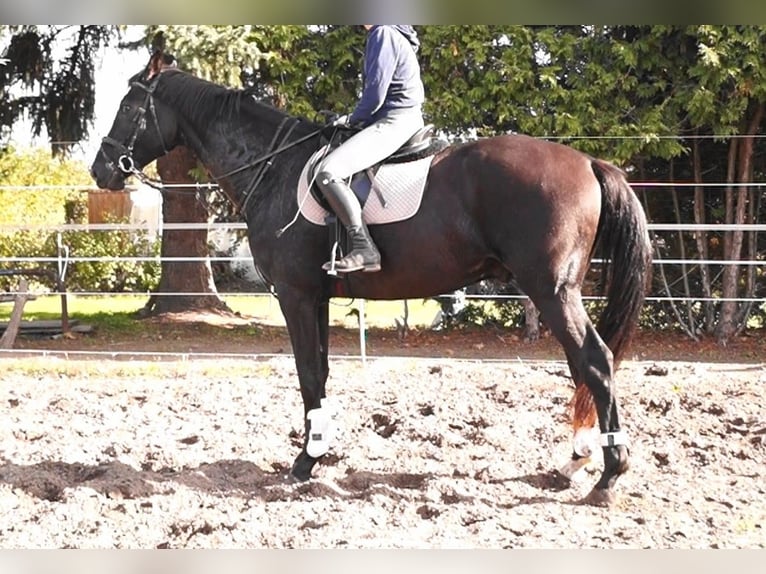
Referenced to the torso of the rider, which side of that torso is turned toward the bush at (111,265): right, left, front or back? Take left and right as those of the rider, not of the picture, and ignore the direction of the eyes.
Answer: right

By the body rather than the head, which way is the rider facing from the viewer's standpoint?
to the viewer's left

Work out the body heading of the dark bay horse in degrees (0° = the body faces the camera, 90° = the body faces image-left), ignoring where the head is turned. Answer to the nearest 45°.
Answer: approximately 90°

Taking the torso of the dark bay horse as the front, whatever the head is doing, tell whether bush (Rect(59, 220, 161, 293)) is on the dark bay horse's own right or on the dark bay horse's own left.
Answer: on the dark bay horse's own right

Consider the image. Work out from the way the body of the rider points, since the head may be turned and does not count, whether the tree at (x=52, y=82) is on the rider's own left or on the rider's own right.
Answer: on the rider's own right

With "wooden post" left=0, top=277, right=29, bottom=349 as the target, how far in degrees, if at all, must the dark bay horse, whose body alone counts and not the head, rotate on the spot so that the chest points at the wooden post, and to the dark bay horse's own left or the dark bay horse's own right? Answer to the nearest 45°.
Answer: approximately 45° to the dark bay horse's own right

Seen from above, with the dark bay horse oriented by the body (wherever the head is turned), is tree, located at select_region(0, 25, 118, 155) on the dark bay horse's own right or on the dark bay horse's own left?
on the dark bay horse's own right
